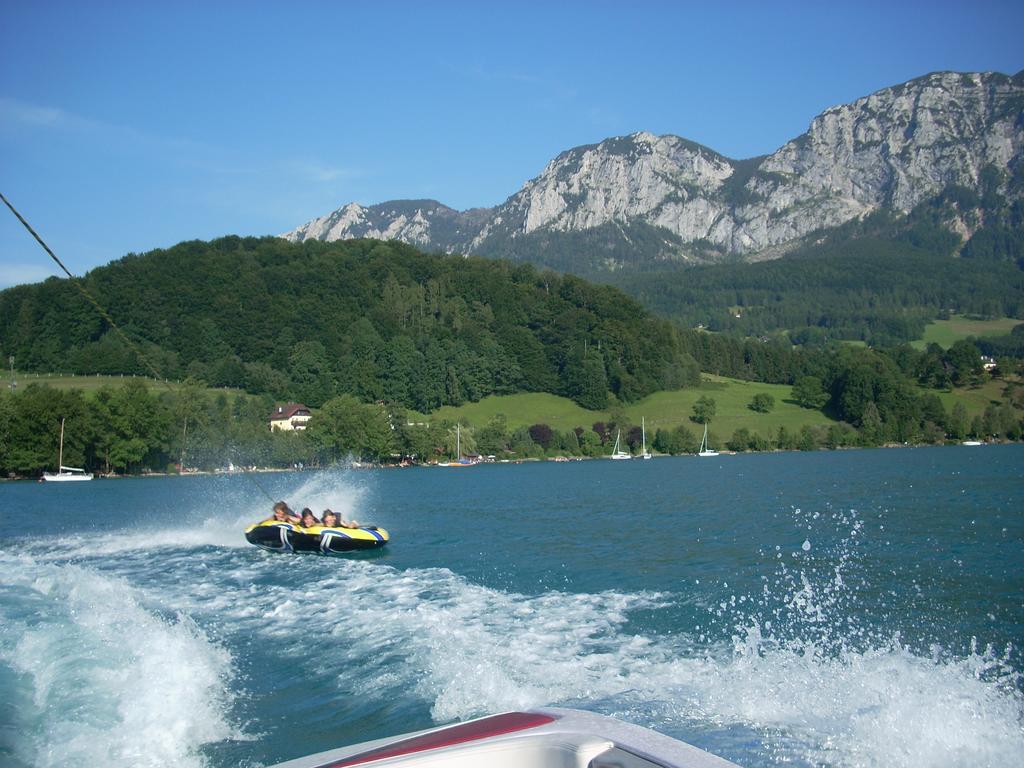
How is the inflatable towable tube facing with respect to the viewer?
toward the camera
